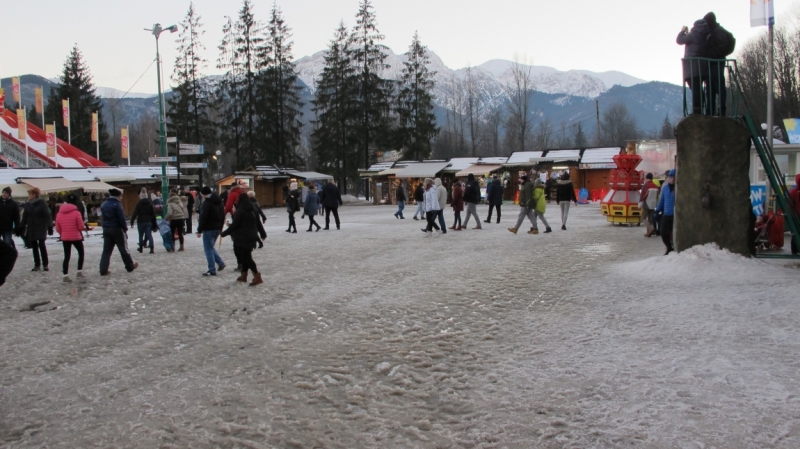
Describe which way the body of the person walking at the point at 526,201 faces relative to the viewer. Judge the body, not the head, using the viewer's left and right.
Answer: facing to the left of the viewer

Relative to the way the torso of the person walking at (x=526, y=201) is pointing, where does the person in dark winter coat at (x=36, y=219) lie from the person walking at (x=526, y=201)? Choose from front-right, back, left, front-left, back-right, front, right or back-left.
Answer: front-left

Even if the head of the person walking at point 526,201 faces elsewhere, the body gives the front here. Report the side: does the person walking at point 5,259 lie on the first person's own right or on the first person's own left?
on the first person's own left

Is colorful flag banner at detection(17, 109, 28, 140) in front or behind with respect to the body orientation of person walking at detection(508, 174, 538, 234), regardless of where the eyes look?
in front

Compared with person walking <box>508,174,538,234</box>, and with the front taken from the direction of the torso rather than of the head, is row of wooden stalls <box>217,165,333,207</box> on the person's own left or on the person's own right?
on the person's own right

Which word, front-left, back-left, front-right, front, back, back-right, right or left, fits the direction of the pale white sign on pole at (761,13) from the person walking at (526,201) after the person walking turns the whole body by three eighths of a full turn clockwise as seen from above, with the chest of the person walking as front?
right

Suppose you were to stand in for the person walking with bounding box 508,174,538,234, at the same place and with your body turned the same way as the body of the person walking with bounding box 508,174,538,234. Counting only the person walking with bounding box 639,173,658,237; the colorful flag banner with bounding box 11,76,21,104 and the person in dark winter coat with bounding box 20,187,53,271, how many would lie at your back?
1

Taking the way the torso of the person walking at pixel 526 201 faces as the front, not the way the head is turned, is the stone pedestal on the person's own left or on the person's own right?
on the person's own left

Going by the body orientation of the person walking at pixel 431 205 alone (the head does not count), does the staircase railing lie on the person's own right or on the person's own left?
on the person's own left
